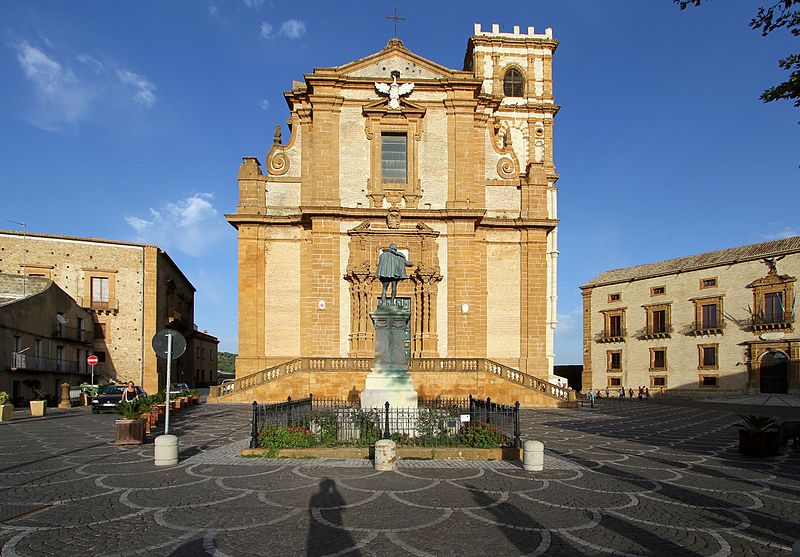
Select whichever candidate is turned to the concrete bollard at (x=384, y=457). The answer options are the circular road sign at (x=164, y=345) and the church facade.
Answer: the church facade

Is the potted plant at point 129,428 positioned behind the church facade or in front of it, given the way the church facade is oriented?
in front

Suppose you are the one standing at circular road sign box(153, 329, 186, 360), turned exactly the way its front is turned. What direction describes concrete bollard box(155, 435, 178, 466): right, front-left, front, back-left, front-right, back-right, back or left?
back

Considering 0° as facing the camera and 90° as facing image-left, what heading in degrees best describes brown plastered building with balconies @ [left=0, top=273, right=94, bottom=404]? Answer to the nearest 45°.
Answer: approximately 315°

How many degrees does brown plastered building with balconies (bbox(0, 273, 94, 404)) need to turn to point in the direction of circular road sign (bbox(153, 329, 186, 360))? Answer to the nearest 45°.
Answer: approximately 45° to its right

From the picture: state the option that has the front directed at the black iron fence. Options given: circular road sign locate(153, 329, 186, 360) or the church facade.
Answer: the church facade

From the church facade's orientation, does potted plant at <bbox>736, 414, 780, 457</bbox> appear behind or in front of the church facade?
in front

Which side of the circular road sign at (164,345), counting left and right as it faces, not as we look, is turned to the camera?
back

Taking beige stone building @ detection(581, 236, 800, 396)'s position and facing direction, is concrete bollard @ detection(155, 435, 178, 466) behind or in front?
in front
